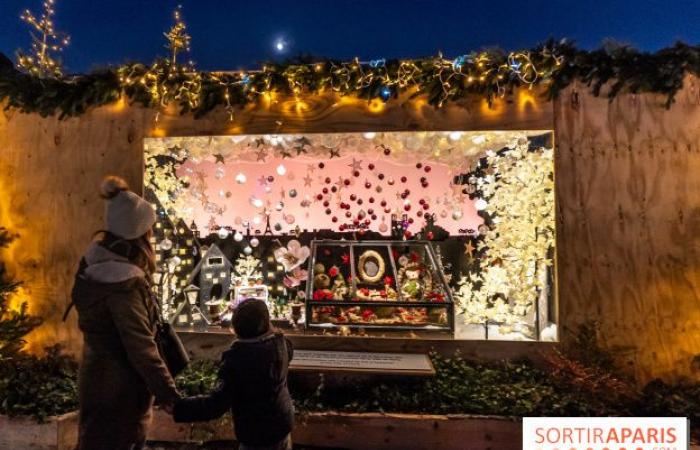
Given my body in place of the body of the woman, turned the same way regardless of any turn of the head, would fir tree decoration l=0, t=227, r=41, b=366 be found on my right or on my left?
on my left

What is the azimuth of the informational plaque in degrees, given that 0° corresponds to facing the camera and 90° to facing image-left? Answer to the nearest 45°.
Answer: approximately 0°

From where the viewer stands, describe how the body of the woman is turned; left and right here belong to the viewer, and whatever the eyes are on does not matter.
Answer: facing away from the viewer and to the right of the viewer

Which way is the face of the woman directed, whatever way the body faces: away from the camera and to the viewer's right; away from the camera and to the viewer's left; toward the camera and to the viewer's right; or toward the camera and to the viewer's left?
away from the camera and to the viewer's right

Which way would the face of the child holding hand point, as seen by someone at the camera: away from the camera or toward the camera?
away from the camera

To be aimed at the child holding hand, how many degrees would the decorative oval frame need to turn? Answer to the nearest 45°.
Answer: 0° — it already faces them

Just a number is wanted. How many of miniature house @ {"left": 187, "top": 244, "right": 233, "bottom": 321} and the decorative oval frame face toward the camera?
2

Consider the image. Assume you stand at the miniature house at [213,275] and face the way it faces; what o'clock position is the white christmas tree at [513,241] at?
The white christmas tree is roughly at 10 o'clock from the miniature house.
